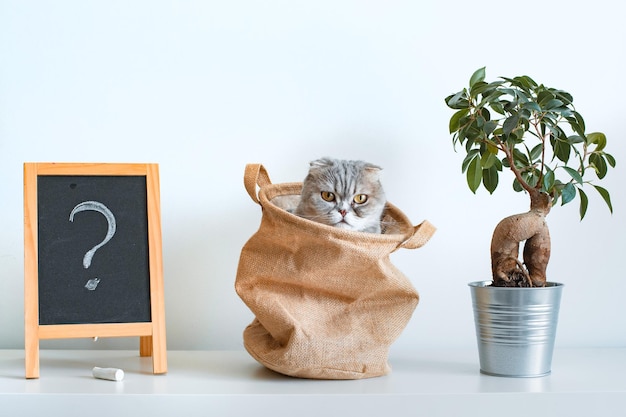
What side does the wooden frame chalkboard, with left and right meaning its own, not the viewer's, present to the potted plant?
left

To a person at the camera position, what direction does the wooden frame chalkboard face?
facing the viewer
